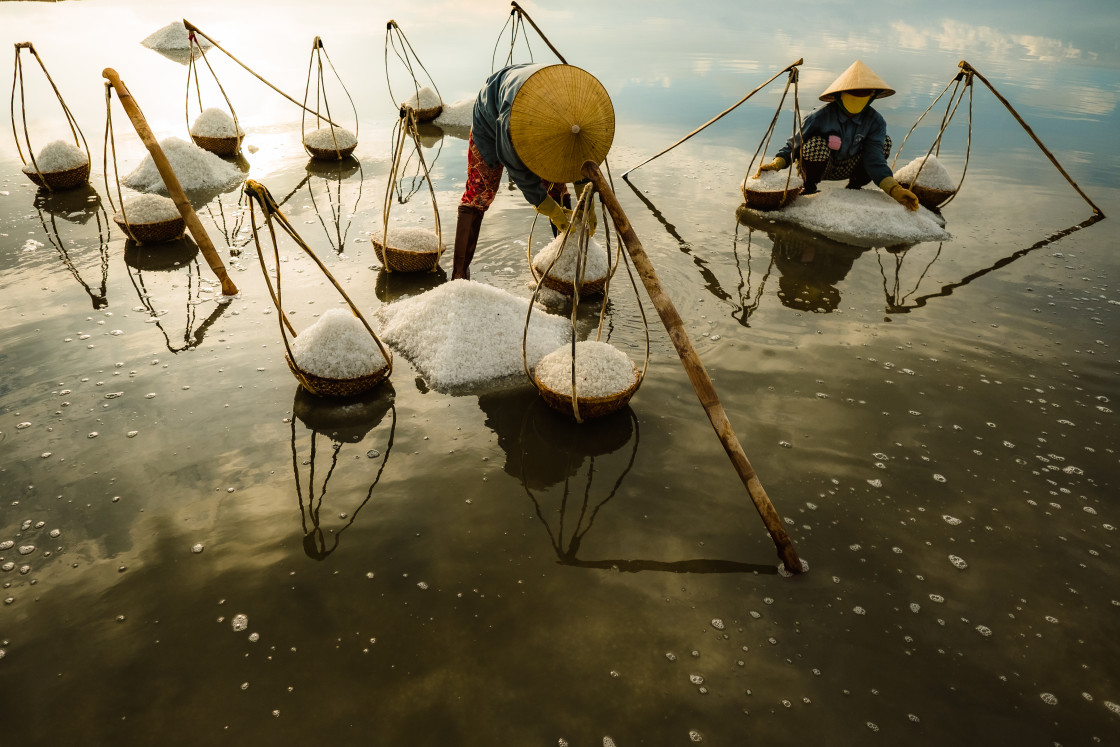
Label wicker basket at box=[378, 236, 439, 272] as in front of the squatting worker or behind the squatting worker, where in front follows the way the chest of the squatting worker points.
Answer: in front

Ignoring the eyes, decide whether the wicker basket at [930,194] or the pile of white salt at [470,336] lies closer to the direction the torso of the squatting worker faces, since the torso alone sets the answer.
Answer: the pile of white salt

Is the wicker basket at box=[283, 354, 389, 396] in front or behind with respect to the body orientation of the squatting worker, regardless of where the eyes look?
in front

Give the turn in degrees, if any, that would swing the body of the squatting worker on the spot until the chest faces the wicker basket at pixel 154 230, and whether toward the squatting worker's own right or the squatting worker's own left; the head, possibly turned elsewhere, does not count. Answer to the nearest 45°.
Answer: approximately 45° to the squatting worker's own right

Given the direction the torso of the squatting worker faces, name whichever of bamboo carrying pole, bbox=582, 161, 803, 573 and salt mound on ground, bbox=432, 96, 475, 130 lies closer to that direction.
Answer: the bamboo carrying pole

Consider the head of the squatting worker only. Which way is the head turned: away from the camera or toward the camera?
toward the camera

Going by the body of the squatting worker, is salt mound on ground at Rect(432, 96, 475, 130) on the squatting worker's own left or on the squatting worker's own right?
on the squatting worker's own right

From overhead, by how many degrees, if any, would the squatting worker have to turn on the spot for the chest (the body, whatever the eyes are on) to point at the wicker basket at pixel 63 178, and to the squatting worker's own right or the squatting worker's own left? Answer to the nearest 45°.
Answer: approximately 90° to the squatting worker's own right

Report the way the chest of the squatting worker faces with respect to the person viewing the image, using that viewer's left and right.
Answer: facing the viewer

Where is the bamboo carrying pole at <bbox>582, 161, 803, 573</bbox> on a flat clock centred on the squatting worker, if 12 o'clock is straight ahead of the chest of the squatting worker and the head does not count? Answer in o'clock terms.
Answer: The bamboo carrying pole is roughly at 12 o'clock from the squatting worker.

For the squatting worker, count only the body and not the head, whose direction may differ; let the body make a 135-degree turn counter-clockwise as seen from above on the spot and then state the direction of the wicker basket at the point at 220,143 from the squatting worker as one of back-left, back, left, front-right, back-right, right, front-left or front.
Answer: back-left

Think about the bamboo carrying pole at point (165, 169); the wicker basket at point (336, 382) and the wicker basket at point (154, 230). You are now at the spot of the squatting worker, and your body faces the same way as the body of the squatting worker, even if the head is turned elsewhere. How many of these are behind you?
0

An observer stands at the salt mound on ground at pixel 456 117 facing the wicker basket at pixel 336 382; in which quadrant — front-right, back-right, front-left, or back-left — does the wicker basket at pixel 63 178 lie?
front-right

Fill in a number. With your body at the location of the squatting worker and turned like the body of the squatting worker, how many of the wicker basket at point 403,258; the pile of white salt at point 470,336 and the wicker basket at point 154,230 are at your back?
0

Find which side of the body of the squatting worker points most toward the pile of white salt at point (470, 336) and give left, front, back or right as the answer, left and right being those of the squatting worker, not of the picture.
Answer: front

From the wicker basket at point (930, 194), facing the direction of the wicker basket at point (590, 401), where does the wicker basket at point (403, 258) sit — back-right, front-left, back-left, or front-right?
front-right
